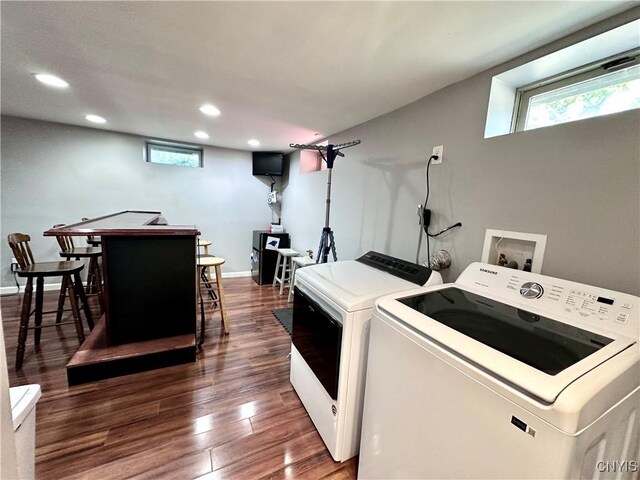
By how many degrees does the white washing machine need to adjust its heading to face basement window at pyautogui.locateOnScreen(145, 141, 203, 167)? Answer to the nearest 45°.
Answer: approximately 45° to its right

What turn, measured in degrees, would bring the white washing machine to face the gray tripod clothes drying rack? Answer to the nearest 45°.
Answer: approximately 90° to its right

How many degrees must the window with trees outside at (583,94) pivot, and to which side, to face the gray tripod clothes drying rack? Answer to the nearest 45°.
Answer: approximately 45° to its right

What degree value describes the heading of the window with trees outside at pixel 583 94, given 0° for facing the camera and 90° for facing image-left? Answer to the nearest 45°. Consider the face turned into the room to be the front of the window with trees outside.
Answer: approximately 45°

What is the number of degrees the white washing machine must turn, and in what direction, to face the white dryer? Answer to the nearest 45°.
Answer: approximately 45° to its right

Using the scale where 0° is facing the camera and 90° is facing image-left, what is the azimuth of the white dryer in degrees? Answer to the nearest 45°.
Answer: approximately 45°

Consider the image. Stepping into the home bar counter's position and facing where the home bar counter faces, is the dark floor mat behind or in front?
behind
